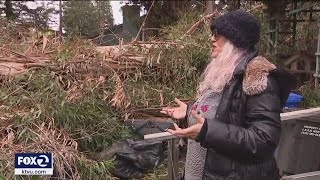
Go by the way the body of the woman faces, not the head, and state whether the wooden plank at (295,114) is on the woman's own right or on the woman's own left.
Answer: on the woman's own right

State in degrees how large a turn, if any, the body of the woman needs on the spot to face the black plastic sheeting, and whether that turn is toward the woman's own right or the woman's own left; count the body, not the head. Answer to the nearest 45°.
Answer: approximately 45° to the woman's own right

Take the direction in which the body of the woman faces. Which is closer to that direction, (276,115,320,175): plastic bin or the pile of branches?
the pile of branches

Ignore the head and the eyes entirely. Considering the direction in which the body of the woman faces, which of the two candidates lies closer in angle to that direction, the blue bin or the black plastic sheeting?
the black plastic sheeting

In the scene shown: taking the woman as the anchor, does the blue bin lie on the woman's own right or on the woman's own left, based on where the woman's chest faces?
on the woman's own right

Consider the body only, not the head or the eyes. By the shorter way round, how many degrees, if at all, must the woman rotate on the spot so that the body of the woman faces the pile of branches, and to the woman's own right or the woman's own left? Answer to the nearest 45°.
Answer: approximately 45° to the woman's own right

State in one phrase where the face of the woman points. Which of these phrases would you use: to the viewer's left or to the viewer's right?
to the viewer's left

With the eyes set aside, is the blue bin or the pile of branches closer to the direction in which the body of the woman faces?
the pile of branches

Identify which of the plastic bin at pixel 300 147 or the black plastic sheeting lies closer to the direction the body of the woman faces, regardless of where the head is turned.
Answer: the black plastic sheeting
